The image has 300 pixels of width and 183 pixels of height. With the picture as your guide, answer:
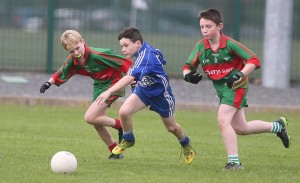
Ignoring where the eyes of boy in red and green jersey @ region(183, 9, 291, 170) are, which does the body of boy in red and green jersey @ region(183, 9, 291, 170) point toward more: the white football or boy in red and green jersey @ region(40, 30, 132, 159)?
the white football

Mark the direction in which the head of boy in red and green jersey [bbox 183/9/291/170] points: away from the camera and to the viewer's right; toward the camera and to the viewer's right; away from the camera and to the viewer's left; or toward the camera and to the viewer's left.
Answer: toward the camera and to the viewer's left

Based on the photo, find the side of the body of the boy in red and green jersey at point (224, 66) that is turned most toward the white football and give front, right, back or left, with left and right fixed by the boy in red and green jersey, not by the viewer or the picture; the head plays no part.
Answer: front

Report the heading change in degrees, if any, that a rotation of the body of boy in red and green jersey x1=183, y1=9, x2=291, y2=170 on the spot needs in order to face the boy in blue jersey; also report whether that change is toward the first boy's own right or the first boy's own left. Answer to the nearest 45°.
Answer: approximately 45° to the first boy's own right

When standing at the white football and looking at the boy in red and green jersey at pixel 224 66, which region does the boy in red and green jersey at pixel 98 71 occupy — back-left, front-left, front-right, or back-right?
front-left

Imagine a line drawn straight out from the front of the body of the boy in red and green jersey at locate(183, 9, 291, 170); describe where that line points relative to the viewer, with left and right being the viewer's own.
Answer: facing the viewer and to the left of the viewer

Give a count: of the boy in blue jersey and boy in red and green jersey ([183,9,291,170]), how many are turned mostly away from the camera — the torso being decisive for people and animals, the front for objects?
0

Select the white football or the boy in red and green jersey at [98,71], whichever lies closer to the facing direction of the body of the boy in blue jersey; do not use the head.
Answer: the white football

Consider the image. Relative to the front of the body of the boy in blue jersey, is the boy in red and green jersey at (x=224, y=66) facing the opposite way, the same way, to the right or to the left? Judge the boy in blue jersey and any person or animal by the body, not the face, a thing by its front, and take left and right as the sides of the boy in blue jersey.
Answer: the same way

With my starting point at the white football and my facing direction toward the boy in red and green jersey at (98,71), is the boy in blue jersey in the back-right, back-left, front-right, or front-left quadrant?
front-right
